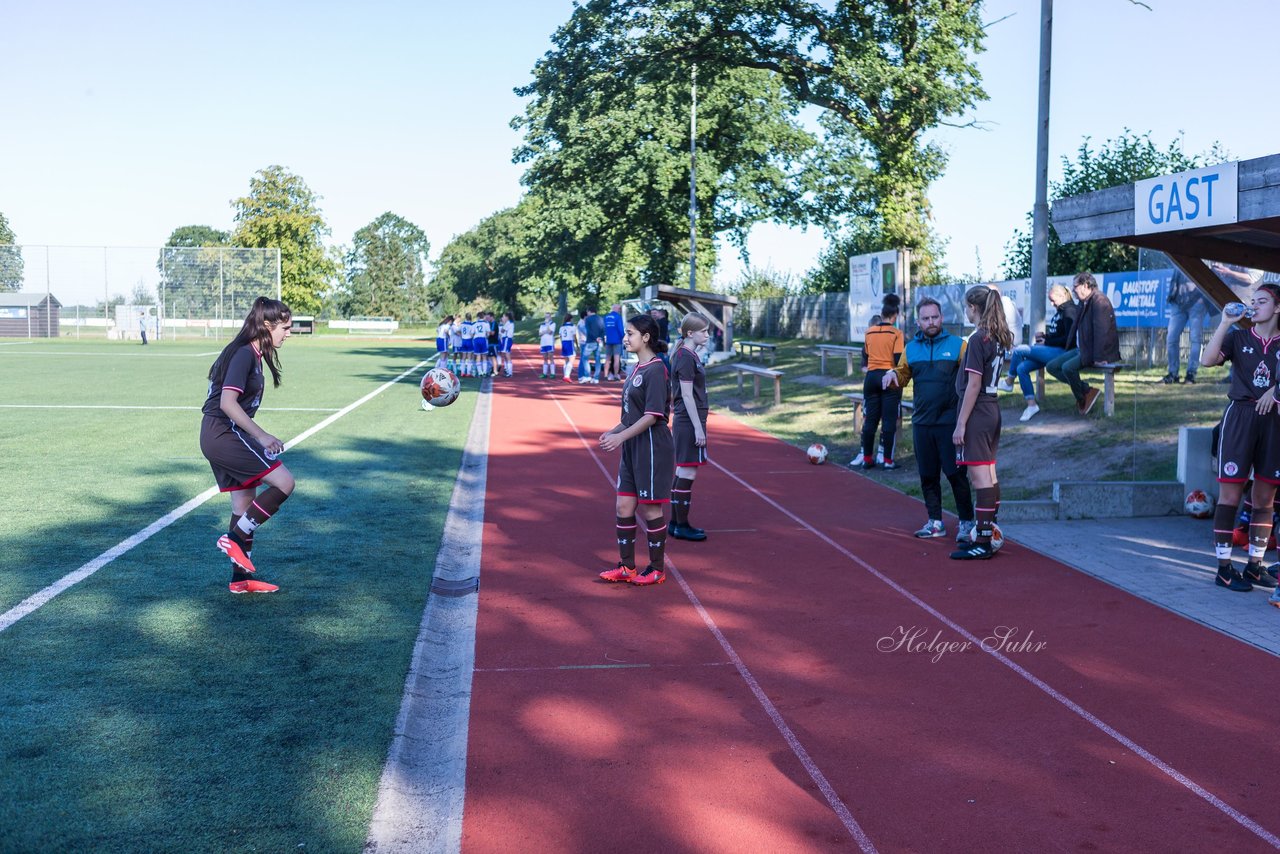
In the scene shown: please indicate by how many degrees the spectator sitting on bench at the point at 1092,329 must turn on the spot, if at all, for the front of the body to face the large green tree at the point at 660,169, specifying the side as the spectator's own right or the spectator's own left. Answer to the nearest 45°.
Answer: approximately 45° to the spectator's own right

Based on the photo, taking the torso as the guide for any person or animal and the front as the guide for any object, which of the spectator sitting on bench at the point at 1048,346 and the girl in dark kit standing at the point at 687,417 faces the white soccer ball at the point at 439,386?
the spectator sitting on bench

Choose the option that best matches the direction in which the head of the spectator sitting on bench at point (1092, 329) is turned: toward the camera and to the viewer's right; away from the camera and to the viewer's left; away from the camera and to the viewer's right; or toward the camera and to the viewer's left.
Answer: toward the camera and to the viewer's left

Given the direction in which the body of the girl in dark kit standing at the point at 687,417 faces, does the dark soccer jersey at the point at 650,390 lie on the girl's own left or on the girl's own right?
on the girl's own right

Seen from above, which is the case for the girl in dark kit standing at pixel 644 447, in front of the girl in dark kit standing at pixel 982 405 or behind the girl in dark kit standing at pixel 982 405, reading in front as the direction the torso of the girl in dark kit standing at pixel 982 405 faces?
in front

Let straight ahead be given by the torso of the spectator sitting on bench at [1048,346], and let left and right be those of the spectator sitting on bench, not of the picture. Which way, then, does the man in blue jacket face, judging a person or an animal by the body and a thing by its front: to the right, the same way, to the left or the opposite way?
to the left

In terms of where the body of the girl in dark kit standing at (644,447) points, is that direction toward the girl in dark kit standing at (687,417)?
no

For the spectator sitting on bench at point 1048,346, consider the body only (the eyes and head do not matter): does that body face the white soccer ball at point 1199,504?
no

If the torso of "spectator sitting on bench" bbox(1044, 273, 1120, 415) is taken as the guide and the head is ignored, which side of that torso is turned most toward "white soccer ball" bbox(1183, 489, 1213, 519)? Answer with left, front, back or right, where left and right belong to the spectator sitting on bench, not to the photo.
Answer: left

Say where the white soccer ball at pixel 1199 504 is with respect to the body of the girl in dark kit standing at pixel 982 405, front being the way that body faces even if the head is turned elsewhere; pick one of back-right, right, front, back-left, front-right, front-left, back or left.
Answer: back-right

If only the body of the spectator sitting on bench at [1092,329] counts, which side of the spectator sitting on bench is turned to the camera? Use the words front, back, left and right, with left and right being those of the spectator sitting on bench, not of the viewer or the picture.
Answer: left

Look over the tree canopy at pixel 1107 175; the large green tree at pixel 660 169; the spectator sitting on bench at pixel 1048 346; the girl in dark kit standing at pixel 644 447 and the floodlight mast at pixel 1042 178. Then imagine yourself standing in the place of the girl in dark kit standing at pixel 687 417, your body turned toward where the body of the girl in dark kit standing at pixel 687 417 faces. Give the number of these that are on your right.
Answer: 1
